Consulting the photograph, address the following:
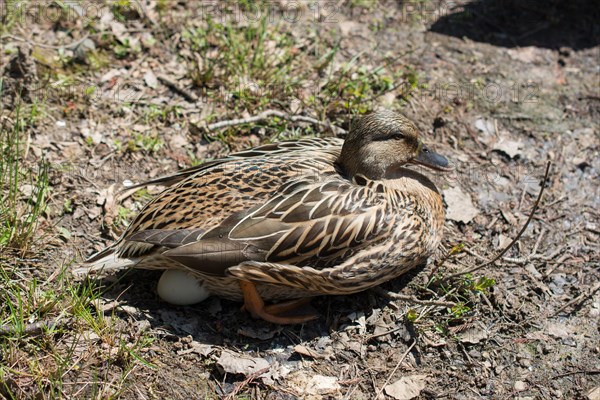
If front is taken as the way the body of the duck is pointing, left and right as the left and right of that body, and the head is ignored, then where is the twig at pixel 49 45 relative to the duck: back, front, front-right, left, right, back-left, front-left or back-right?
back-left

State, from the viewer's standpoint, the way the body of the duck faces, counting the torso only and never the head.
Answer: to the viewer's right

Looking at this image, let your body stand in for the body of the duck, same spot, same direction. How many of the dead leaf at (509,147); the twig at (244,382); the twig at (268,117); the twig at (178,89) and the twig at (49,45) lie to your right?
1

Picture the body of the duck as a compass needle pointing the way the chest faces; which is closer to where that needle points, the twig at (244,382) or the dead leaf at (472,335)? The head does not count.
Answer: the dead leaf

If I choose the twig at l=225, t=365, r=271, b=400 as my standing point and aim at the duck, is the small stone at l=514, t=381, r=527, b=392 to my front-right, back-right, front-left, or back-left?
front-right

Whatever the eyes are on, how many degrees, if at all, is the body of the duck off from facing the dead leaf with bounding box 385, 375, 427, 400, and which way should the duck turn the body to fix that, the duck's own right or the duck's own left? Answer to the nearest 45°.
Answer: approximately 45° to the duck's own right

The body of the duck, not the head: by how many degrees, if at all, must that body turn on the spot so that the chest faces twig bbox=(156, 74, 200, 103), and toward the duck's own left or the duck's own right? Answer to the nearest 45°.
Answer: approximately 135° to the duck's own left

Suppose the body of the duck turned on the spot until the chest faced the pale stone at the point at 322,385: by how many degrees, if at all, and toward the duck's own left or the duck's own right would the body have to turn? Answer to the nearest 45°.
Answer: approximately 45° to the duck's own right

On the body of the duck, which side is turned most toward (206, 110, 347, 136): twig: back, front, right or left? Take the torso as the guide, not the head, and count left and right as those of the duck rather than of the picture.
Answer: left

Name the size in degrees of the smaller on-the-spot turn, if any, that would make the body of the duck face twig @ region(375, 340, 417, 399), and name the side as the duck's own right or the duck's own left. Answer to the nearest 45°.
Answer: approximately 45° to the duck's own right

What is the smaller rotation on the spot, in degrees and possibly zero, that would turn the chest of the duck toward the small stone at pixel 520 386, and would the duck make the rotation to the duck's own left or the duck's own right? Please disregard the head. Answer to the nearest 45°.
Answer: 0° — it already faces it

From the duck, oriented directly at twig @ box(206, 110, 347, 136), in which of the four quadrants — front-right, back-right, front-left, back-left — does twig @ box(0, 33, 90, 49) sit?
front-left

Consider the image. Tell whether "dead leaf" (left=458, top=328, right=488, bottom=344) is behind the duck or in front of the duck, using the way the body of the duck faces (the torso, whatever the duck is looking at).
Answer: in front

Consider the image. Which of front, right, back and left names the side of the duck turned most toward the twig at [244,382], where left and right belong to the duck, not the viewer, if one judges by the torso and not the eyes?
right

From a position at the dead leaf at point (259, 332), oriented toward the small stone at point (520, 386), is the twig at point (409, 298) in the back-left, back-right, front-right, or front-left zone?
front-left

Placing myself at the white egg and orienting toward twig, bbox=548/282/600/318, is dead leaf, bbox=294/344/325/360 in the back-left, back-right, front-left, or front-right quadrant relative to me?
front-right
